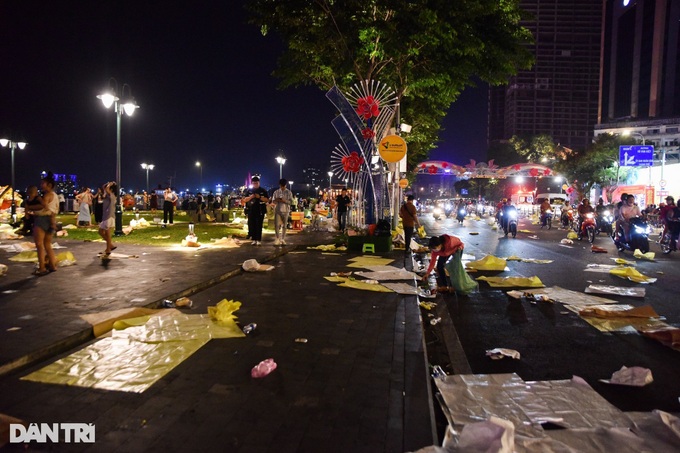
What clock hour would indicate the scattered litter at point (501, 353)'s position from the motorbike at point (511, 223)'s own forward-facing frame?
The scattered litter is roughly at 12 o'clock from the motorbike.

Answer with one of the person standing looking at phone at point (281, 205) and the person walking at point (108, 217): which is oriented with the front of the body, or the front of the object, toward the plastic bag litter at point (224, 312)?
the person standing looking at phone at point (281, 205)

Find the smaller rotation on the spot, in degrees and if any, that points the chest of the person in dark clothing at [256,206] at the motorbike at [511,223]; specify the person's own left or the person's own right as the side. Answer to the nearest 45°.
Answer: approximately 90° to the person's own left

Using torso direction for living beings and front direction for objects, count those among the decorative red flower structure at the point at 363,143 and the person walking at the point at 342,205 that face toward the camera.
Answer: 2

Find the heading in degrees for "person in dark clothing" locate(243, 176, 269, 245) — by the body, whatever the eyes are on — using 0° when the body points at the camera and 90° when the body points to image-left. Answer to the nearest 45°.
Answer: approximately 0°

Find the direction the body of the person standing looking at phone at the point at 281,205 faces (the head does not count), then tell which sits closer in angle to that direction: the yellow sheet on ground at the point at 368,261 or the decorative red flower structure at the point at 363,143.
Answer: the yellow sheet on ground

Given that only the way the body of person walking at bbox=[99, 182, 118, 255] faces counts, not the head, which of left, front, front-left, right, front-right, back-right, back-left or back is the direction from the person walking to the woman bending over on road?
back-left
